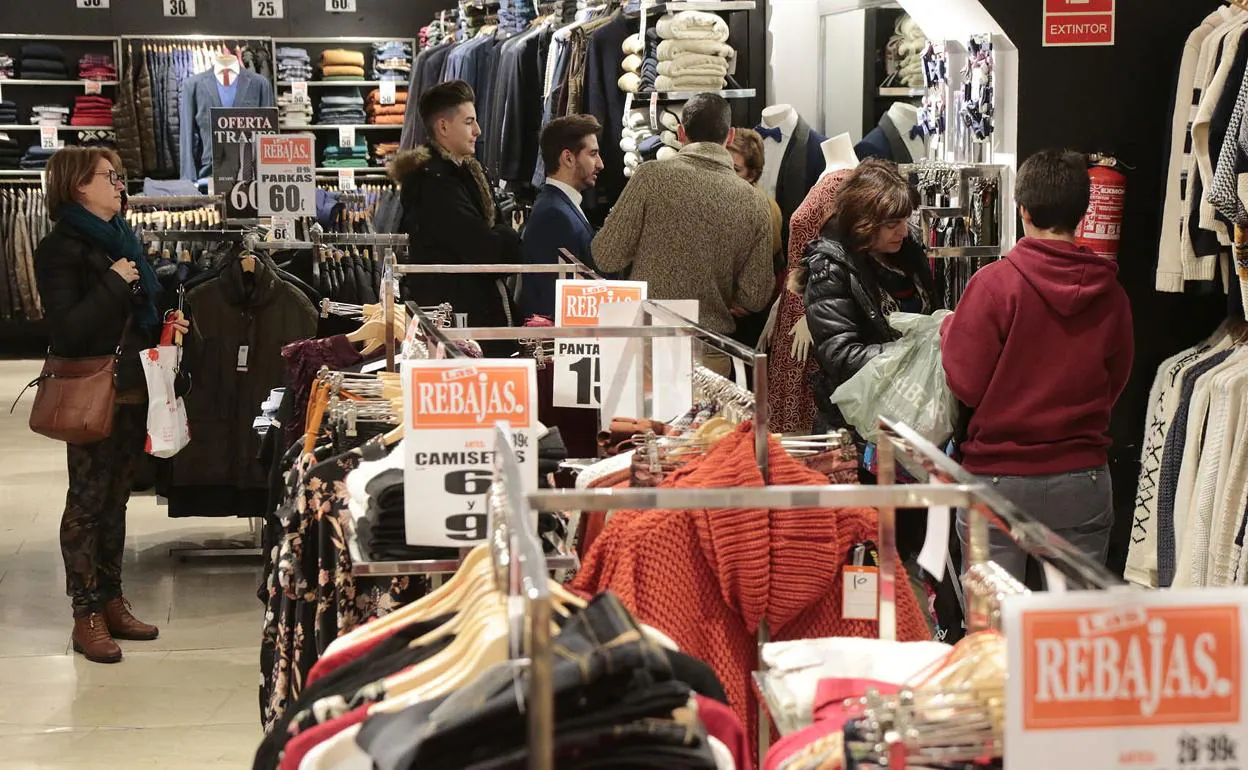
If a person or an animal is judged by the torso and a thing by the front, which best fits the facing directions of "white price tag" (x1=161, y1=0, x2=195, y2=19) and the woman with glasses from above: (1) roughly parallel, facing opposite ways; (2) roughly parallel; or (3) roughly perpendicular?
roughly perpendicular

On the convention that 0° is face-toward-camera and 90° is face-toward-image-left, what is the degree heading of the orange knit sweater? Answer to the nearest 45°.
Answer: approximately 0°

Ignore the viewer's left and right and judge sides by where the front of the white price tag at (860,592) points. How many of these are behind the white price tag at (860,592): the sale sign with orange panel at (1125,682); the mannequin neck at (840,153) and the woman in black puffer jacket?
2

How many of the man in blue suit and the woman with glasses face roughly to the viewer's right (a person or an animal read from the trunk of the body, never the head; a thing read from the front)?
2

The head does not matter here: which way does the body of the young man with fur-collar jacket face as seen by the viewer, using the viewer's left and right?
facing to the right of the viewer

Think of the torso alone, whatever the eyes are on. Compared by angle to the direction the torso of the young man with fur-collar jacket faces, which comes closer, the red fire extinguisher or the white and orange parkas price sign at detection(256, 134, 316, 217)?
the red fire extinguisher

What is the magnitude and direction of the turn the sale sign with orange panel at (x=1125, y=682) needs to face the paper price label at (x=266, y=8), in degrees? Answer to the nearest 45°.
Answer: approximately 135° to its right

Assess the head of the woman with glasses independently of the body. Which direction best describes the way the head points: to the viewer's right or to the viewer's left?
to the viewer's right
